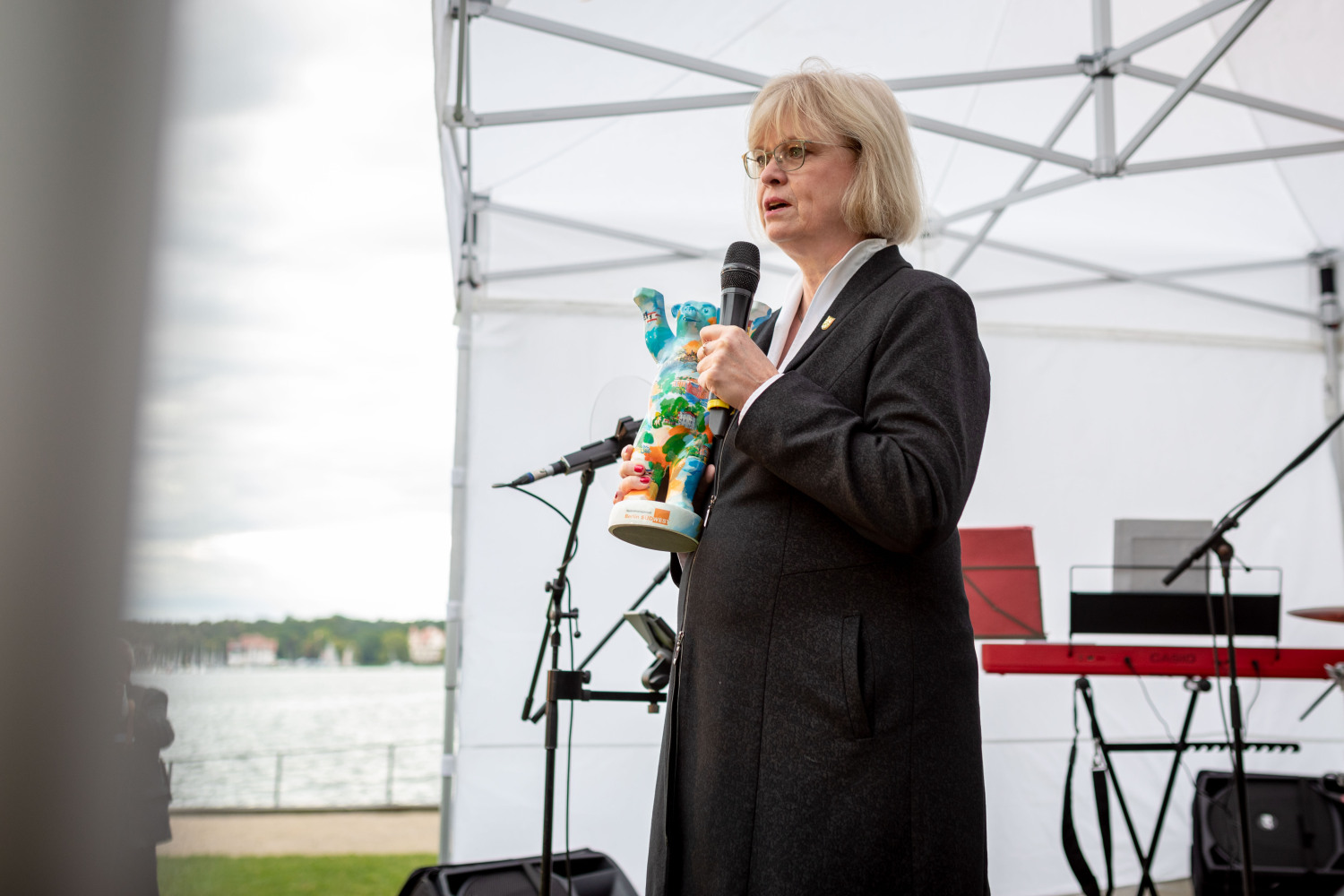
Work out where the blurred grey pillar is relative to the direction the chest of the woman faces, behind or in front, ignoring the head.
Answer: in front

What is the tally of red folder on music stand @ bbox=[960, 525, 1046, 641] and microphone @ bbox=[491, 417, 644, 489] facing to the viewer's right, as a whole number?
1

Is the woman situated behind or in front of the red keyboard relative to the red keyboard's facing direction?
behind

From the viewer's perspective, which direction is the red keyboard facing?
away from the camera

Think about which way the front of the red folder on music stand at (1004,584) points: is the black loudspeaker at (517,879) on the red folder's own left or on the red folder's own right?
on the red folder's own left

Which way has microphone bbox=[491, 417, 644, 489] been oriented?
to the viewer's right

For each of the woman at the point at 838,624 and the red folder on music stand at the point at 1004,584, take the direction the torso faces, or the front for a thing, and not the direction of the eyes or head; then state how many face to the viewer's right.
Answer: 0

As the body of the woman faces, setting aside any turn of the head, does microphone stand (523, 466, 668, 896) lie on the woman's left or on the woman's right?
on the woman's right

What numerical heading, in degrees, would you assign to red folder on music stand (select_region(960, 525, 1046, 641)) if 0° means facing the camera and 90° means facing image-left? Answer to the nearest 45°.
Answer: approximately 180°
